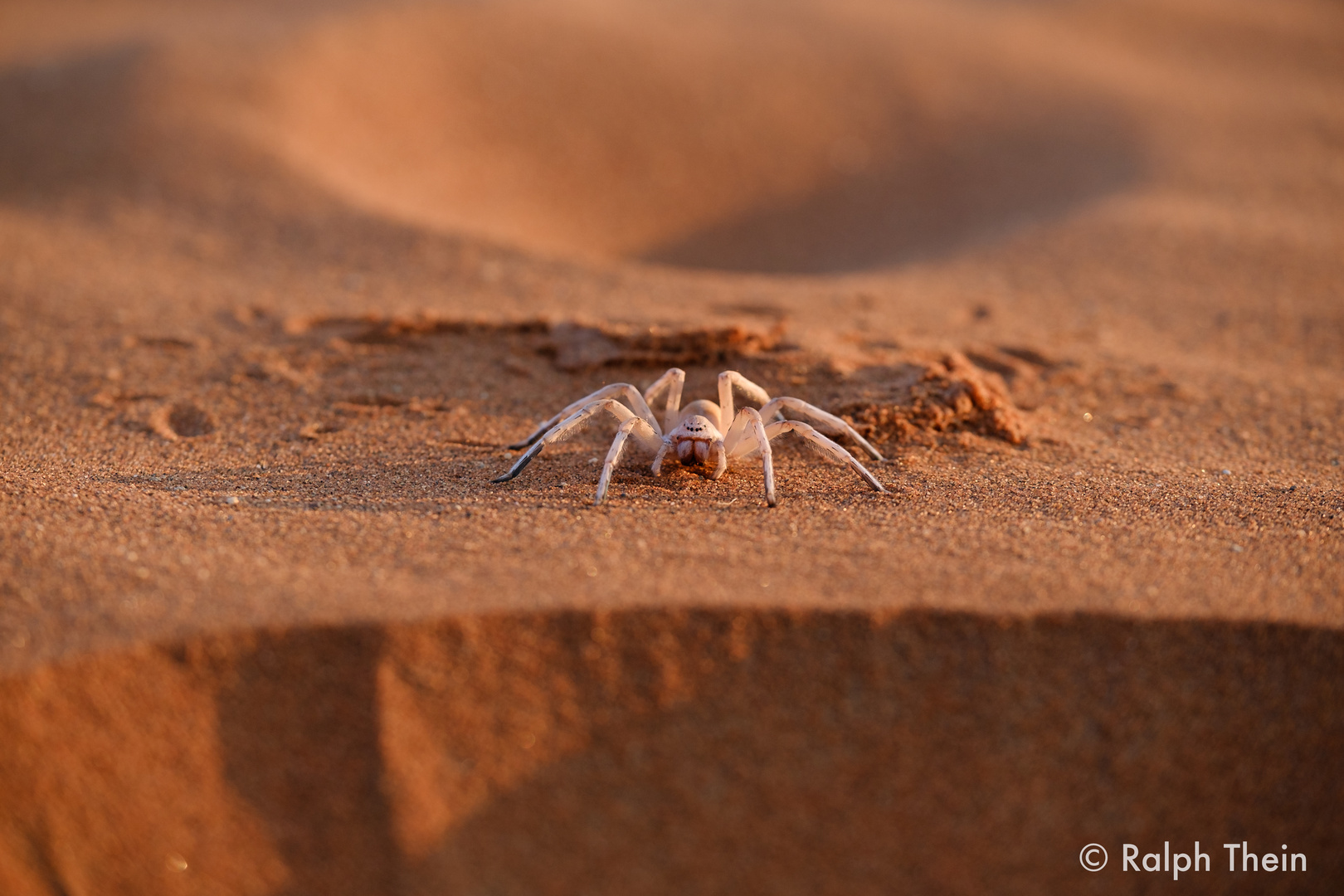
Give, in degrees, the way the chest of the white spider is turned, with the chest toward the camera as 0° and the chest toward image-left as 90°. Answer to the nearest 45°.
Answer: approximately 0°
